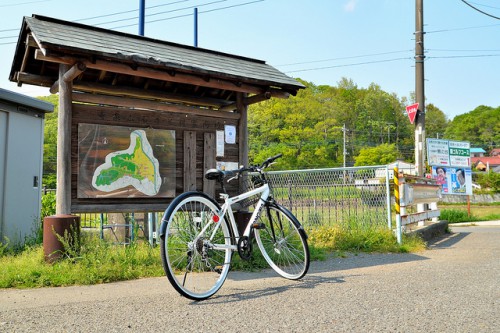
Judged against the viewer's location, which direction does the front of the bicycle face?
facing away from the viewer and to the right of the viewer

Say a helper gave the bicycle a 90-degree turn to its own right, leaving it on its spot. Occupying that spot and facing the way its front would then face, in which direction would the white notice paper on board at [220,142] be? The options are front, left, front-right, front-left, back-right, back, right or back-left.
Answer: back-left

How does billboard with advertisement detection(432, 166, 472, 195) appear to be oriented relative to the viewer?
toward the camera

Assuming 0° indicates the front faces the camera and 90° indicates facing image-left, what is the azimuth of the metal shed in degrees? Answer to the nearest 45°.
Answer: approximately 315°

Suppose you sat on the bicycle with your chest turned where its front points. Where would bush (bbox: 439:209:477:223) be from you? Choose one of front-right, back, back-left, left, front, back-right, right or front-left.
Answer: front

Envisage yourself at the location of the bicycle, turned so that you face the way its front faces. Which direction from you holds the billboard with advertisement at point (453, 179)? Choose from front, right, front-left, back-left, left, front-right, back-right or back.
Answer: front

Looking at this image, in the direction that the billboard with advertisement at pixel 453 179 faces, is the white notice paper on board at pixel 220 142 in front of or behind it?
in front

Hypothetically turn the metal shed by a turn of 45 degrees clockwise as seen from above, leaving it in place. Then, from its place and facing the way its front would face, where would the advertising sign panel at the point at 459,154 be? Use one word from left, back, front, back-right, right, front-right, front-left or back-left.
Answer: left

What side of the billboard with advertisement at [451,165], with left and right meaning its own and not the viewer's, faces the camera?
front

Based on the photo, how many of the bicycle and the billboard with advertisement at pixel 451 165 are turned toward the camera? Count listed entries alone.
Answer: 1
